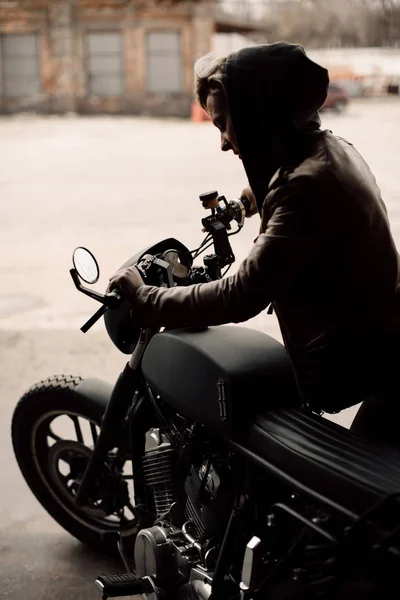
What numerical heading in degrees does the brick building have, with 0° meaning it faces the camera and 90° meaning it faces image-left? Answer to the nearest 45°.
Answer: approximately 0°

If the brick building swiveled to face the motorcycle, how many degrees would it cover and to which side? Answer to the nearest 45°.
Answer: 0° — it already faces it

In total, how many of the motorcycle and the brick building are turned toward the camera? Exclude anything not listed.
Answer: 1

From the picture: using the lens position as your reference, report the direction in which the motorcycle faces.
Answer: facing away from the viewer and to the left of the viewer

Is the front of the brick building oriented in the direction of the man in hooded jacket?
yes

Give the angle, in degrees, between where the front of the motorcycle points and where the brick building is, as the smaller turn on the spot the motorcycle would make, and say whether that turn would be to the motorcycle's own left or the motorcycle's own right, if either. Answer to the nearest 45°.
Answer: approximately 45° to the motorcycle's own right
